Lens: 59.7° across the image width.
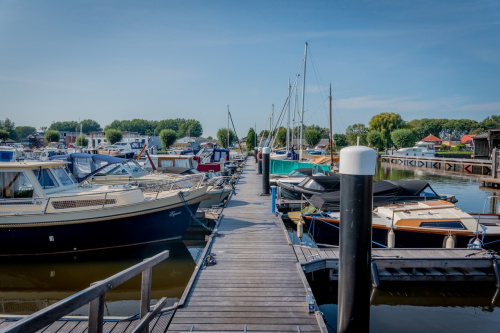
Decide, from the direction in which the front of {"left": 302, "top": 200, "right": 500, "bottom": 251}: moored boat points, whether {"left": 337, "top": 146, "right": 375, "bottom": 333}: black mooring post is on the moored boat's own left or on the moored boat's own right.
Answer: on the moored boat's own left

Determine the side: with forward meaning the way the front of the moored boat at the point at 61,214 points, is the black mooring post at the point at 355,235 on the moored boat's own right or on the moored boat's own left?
on the moored boat's own right

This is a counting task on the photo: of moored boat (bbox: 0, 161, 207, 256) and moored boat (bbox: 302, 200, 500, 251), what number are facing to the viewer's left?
1

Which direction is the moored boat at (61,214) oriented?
to the viewer's right

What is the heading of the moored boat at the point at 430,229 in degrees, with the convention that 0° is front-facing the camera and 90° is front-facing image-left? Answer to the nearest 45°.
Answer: approximately 90°

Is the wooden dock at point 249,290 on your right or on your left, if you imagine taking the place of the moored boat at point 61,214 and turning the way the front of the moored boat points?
on your right
